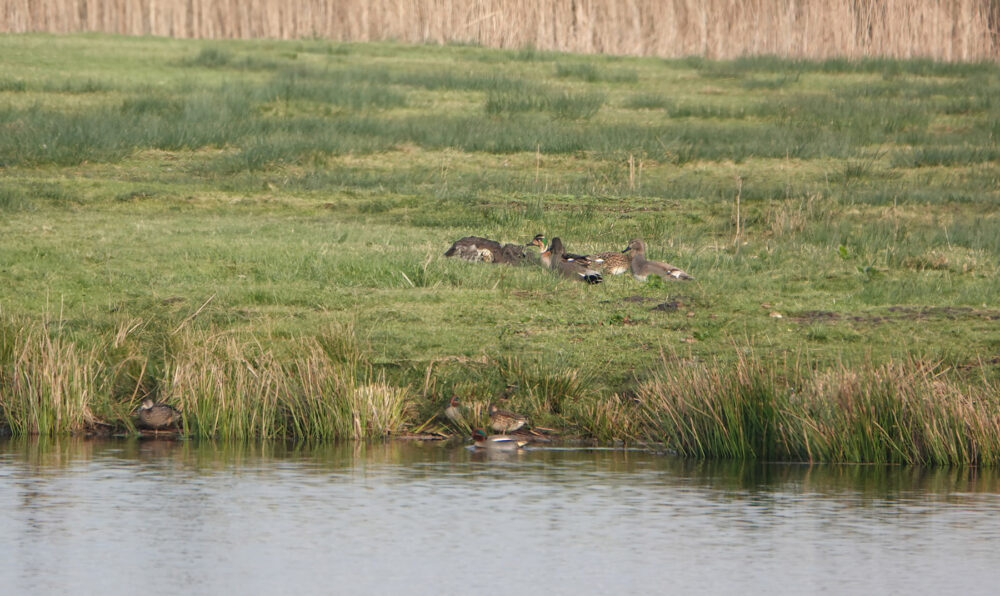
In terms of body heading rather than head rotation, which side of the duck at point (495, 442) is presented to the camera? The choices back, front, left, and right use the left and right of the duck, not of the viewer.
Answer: left

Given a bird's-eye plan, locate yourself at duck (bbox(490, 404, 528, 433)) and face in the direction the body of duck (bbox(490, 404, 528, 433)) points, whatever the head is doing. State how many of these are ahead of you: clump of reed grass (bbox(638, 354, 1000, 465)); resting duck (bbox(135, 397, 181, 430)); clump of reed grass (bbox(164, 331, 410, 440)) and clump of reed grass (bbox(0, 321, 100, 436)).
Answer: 3

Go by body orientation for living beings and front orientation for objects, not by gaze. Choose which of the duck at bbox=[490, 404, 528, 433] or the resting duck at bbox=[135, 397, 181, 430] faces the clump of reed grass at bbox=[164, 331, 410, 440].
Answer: the duck

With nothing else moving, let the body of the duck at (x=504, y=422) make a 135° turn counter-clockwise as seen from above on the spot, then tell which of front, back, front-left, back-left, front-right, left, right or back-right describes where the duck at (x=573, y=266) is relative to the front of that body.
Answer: back-left

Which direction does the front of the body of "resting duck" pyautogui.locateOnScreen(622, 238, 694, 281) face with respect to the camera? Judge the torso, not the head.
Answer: to the viewer's left

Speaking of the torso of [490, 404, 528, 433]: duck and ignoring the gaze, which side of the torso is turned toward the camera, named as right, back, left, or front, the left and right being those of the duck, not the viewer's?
left

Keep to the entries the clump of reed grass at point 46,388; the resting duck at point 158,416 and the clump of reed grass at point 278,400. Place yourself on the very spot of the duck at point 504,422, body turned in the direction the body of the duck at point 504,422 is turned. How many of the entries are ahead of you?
3

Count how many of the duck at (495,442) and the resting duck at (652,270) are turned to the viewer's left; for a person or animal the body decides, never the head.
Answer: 2

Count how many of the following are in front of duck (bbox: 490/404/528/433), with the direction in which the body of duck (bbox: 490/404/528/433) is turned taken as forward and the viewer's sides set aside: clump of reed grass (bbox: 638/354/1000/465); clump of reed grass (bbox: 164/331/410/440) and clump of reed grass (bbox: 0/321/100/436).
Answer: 2

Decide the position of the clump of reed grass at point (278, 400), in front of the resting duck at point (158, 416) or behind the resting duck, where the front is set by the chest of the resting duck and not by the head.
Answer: behind

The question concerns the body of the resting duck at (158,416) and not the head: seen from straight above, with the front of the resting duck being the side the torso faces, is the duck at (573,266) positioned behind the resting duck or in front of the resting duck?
behind

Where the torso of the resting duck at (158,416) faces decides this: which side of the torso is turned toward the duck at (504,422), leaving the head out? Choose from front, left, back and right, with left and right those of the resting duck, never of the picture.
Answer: back

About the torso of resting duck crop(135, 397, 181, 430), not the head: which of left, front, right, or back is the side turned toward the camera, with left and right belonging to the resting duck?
left

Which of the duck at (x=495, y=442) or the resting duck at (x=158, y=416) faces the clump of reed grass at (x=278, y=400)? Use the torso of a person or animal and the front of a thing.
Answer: the duck
